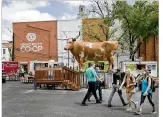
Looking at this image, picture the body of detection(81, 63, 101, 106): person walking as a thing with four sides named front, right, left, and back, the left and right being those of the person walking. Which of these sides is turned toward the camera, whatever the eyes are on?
right

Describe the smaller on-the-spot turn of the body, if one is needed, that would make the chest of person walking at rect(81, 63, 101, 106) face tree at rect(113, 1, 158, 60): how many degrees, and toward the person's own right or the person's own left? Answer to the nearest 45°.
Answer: approximately 90° to the person's own left
